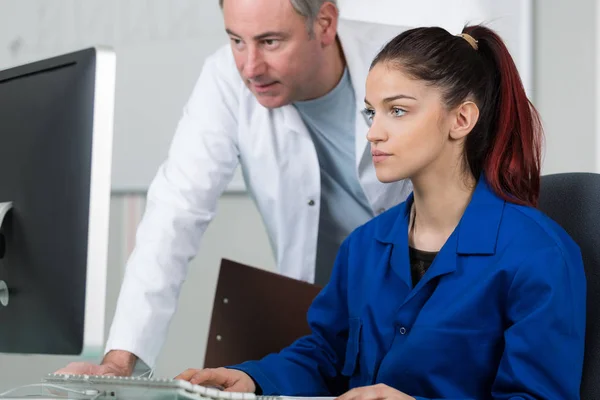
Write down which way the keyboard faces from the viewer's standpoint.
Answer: facing away from the viewer and to the right of the viewer

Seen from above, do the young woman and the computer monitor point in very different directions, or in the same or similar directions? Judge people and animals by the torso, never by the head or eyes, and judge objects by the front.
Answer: very different directions

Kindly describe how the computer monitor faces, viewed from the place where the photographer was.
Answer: facing away from the viewer and to the right of the viewer

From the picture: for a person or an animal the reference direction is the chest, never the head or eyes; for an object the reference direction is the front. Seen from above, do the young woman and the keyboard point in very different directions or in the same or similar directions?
very different directions

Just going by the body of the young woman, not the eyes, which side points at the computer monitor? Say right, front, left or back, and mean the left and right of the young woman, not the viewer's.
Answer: front

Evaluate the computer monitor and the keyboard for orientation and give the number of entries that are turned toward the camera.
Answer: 0

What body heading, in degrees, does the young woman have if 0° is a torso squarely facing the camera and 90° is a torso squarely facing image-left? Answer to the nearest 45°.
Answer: approximately 45°
